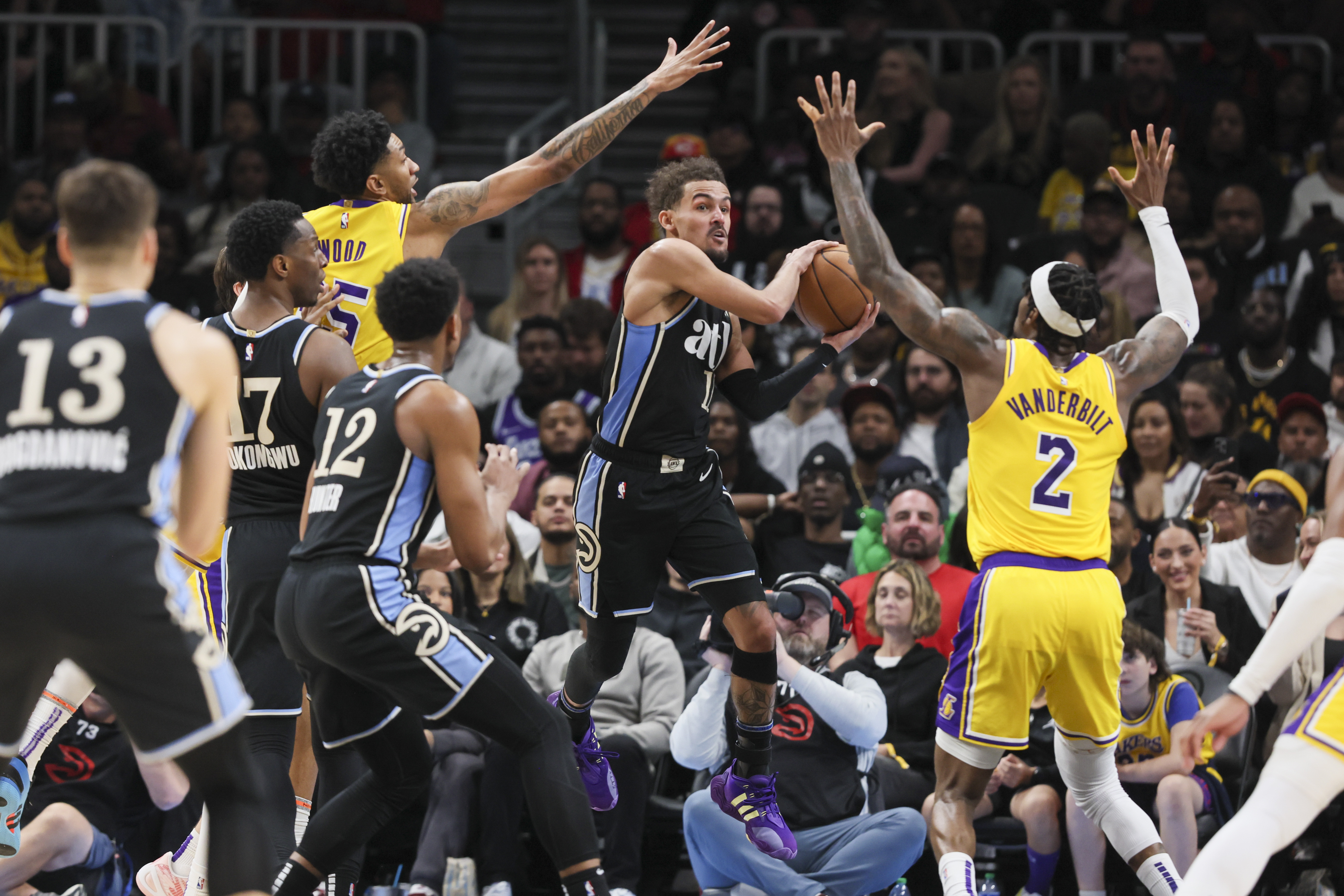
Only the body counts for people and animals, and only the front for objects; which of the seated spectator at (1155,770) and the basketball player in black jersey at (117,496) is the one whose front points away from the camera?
the basketball player in black jersey

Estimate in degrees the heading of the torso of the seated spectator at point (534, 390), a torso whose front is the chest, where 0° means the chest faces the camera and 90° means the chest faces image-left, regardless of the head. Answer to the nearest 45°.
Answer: approximately 0°

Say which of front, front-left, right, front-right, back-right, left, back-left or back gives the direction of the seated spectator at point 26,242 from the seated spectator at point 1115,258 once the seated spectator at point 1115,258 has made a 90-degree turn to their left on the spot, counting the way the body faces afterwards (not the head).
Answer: back

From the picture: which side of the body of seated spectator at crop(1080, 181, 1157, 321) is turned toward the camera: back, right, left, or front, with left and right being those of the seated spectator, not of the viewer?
front

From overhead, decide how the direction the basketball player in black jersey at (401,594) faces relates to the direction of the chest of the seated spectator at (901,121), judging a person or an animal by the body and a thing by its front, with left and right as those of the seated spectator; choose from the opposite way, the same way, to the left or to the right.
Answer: the opposite way

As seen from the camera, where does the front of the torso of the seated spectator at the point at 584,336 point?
toward the camera

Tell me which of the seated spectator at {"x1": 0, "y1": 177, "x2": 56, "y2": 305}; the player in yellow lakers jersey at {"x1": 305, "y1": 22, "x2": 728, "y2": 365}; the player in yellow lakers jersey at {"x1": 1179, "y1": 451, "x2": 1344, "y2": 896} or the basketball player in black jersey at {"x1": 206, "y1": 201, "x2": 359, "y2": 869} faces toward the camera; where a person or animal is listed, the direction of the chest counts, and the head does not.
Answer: the seated spectator

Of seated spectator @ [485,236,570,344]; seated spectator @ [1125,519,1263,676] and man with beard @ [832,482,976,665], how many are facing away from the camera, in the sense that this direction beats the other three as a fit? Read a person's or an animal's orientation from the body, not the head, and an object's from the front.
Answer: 0

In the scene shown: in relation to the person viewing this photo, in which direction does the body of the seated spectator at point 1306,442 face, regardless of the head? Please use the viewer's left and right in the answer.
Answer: facing the viewer

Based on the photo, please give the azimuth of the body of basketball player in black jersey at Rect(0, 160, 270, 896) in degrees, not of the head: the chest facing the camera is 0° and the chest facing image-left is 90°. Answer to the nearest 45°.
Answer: approximately 180°

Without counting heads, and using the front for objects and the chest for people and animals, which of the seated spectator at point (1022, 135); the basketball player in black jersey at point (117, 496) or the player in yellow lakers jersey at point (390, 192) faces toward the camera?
the seated spectator

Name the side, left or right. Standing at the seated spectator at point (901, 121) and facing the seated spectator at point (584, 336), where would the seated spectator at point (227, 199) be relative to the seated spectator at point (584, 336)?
right
